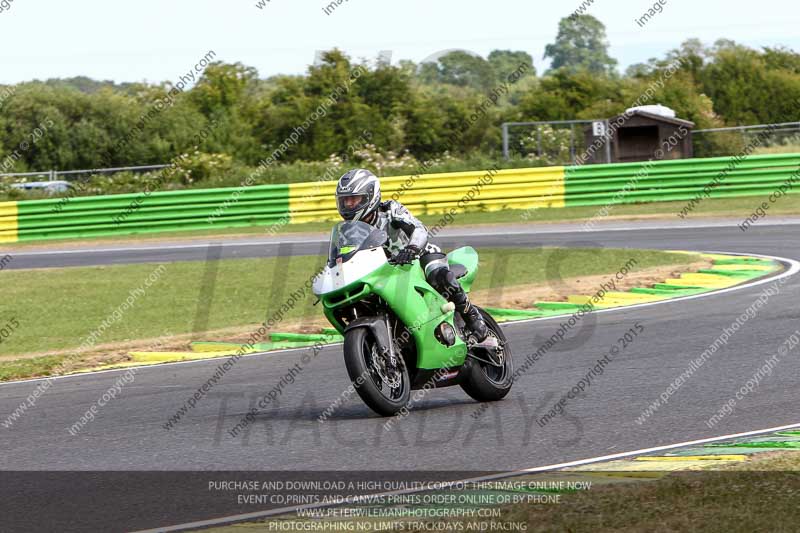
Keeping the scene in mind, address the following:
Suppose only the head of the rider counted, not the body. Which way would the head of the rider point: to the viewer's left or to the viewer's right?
to the viewer's left

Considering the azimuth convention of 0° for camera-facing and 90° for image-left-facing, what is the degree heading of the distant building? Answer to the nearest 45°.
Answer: approximately 0°

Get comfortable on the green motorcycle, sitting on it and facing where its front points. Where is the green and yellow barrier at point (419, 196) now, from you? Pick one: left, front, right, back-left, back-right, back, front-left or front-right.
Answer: back-right

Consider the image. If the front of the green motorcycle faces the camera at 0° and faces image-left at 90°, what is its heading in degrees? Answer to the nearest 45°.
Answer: approximately 45°

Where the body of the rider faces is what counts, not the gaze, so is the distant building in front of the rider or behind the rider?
behind

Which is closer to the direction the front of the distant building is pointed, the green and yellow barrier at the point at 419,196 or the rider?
the rider
